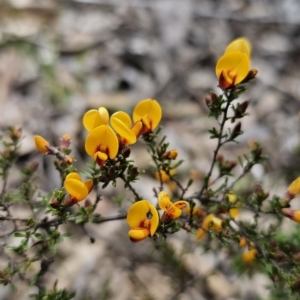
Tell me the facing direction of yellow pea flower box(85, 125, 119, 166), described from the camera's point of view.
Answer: facing the viewer

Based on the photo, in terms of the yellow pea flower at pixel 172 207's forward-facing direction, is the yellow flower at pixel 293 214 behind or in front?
in front

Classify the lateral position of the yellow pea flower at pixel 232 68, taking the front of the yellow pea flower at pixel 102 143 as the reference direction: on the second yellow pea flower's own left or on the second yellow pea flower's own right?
on the second yellow pea flower's own left

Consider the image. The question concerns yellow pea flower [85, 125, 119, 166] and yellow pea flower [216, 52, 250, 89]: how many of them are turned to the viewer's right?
0

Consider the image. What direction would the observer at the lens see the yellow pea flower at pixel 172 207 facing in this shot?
facing to the right of the viewer
